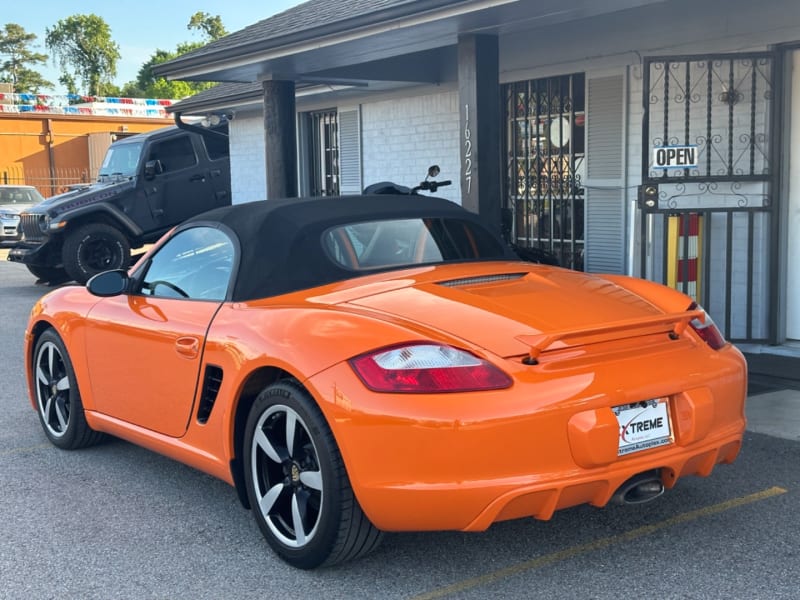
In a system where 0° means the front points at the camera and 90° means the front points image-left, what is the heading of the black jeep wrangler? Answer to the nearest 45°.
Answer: approximately 45°

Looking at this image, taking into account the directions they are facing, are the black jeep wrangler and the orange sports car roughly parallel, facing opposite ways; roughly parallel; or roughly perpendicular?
roughly perpendicular

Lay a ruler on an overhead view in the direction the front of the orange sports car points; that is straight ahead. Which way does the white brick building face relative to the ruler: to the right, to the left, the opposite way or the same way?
to the left

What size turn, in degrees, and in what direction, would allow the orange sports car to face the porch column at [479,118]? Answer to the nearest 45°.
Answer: approximately 45° to its right

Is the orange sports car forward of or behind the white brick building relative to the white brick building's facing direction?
forward

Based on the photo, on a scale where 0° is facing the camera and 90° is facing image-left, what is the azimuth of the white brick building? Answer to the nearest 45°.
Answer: approximately 45°

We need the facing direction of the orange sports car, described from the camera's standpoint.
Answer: facing away from the viewer and to the left of the viewer

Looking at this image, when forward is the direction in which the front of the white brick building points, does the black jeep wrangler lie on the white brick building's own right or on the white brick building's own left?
on the white brick building's own right

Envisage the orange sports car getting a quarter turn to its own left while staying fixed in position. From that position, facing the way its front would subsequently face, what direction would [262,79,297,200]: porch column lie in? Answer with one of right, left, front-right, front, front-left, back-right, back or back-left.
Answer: back-right
